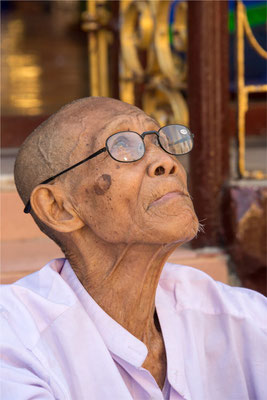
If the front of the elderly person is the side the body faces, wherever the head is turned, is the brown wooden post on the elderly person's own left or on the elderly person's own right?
on the elderly person's own left

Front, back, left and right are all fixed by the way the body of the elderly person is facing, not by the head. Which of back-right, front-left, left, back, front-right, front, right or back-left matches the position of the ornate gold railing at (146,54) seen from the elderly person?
back-left
